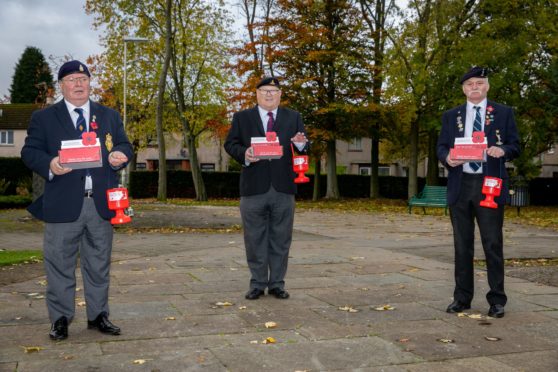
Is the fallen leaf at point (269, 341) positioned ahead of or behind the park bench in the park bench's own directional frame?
ahead

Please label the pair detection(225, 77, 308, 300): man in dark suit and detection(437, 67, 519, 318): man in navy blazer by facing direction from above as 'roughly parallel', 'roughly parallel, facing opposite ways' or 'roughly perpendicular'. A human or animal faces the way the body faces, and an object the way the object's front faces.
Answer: roughly parallel

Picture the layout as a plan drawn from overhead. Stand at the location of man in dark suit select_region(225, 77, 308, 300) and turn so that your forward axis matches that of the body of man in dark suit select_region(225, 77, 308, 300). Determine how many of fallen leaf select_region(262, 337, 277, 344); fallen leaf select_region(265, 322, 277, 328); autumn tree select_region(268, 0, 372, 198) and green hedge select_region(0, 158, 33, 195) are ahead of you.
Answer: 2

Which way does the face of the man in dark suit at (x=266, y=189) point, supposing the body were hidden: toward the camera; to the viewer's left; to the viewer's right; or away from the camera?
toward the camera

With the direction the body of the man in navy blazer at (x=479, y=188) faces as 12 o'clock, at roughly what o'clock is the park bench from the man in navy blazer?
The park bench is roughly at 6 o'clock from the man in navy blazer.

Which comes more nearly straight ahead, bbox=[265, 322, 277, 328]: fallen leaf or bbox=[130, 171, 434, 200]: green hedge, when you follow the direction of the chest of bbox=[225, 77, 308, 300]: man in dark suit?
the fallen leaf

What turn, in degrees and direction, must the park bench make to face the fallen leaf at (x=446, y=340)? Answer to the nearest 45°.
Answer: approximately 45° to its left

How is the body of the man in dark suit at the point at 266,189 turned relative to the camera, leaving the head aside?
toward the camera

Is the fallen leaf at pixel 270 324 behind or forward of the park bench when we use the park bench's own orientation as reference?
forward

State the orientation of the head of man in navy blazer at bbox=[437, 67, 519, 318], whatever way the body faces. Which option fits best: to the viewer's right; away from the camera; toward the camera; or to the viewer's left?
toward the camera

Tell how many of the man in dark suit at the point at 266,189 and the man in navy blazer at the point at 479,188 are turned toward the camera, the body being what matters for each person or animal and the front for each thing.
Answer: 2

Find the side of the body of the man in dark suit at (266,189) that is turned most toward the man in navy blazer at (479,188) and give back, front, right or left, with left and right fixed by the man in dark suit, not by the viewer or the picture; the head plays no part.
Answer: left

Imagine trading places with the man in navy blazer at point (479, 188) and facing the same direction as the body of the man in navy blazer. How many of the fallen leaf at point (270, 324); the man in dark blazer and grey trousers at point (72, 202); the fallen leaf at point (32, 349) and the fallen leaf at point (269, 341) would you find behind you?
0
